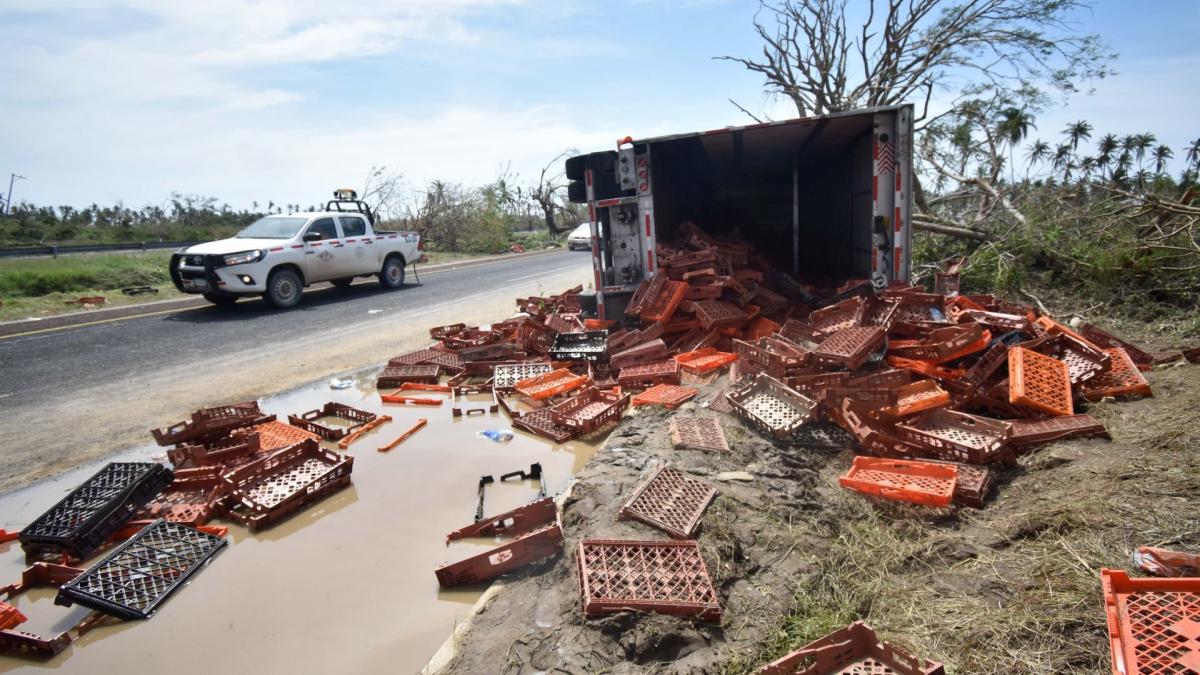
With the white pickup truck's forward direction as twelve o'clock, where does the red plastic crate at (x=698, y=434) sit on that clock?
The red plastic crate is roughly at 10 o'clock from the white pickup truck.

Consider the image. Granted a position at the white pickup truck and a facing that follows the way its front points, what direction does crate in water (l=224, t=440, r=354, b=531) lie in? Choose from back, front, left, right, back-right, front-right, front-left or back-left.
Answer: front-left

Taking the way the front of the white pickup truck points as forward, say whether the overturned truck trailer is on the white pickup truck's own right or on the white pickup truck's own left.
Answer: on the white pickup truck's own left

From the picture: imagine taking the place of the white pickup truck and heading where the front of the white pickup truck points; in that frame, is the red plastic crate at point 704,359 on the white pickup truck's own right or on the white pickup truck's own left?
on the white pickup truck's own left

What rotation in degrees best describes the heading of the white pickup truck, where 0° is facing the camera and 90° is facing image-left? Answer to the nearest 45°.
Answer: approximately 45°

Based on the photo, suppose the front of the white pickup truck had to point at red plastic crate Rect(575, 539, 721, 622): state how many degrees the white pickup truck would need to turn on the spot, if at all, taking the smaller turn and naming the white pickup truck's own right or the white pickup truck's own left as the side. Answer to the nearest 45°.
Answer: approximately 45° to the white pickup truck's own left

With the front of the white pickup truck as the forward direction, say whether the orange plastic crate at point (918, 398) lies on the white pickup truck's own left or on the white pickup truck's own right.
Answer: on the white pickup truck's own left

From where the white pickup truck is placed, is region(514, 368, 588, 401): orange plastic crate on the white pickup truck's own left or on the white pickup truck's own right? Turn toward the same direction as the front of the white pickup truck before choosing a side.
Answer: on the white pickup truck's own left

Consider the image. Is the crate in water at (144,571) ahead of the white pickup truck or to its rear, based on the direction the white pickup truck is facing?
ahead

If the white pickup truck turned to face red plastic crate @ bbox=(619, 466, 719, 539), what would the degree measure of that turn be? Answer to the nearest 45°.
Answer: approximately 45° to its left
